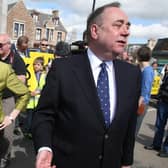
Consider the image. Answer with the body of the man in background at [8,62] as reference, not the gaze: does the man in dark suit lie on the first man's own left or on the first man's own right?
on the first man's own left

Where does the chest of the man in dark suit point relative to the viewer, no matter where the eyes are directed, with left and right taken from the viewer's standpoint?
facing the viewer and to the right of the viewer

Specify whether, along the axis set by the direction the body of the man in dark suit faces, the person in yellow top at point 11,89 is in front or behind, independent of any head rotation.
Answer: behind

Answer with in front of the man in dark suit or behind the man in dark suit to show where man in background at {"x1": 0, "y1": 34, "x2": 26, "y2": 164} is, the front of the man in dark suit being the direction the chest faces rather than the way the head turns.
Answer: behind

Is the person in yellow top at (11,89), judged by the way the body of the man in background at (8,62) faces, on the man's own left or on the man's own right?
on the man's own left
